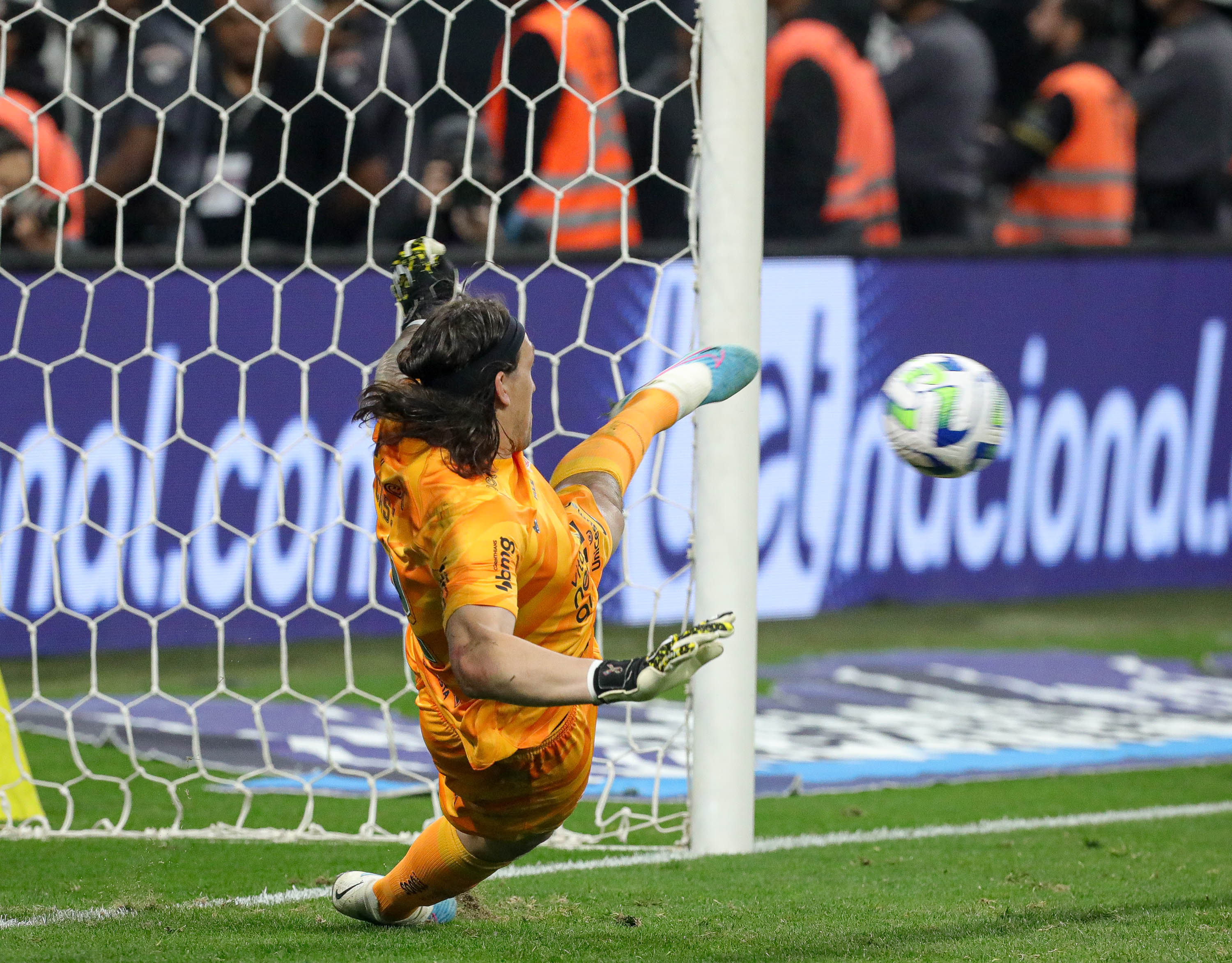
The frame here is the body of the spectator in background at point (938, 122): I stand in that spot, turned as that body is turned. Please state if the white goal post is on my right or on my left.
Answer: on my left

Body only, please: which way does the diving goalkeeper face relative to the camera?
to the viewer's right

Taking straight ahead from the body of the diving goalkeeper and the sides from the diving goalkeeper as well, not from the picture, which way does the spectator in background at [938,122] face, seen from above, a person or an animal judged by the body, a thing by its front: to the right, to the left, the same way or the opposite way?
the opposite way

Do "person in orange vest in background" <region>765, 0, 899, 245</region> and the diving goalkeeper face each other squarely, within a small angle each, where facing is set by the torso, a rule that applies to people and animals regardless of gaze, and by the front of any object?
no

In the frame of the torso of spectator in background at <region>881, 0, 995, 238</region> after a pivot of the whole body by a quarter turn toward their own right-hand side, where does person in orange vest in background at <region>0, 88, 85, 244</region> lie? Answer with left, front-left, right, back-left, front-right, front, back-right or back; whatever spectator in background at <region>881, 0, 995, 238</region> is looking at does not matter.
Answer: back-left

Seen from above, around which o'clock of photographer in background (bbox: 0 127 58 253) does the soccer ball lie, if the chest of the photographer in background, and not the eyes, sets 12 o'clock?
The soccer ball is roughly at 11 o'clock from the photographer in background.

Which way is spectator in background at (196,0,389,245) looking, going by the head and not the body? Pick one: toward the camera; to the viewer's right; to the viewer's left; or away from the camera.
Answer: toward the camera

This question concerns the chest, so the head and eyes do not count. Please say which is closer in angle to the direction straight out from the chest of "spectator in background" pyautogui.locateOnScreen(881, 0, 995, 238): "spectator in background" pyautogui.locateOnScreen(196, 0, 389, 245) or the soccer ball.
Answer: the spectator in background

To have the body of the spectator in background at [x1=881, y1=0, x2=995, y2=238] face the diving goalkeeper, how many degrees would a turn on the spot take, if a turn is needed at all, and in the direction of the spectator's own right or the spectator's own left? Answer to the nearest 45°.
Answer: approximately 90° to the spectator's own left

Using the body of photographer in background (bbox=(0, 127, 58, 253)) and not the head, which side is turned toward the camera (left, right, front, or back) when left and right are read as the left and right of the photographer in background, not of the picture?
front

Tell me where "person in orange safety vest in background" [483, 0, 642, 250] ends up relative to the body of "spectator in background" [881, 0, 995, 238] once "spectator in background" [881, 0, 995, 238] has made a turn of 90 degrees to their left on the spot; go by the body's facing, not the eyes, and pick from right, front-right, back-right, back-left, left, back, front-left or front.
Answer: front-right

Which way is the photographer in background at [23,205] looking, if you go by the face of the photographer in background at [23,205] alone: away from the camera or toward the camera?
toward the camera

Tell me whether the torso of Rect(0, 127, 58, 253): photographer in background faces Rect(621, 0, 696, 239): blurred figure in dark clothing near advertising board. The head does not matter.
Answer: no

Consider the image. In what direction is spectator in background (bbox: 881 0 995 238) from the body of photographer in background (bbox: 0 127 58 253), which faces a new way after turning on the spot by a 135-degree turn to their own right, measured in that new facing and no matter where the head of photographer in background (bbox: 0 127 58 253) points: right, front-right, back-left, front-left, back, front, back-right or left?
back-right
